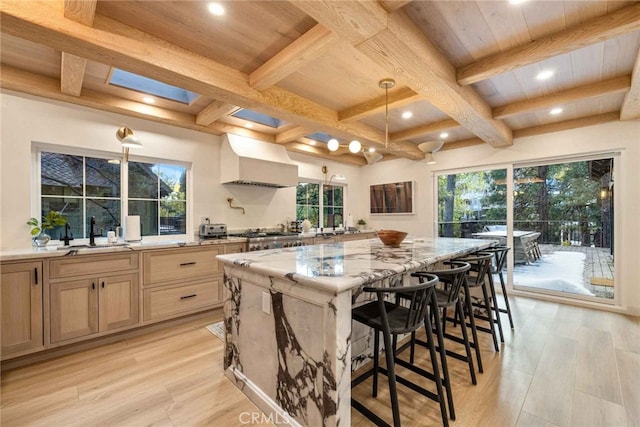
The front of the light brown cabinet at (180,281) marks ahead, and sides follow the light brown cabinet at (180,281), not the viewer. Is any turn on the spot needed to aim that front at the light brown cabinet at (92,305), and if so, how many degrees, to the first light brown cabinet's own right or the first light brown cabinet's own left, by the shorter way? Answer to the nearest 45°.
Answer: approximately 135° to the first light brown cabinet's own right

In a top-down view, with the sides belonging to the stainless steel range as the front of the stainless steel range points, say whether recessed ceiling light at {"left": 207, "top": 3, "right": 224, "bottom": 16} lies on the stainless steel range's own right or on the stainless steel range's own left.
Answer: on the stainless steel range's own right

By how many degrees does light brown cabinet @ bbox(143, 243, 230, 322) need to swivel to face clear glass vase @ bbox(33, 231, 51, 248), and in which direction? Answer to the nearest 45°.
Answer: approximately 135° to its right

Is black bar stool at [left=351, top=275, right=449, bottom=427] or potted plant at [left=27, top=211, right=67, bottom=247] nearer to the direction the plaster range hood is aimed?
the black bar stool

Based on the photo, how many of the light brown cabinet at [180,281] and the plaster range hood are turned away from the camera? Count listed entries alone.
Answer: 0

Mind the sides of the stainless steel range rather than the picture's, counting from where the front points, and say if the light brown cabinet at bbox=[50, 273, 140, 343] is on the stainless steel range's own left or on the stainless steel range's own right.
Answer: on the stainless steel range's own right

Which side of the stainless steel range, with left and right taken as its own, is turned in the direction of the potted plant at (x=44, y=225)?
right

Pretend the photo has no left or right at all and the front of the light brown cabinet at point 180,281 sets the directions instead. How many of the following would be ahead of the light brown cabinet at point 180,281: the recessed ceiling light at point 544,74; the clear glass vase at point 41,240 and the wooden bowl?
2

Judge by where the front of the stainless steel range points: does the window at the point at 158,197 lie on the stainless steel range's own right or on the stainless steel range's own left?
on the stainless steel range's own right

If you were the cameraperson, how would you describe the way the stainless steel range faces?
facing the viewer and to the right of the viewer

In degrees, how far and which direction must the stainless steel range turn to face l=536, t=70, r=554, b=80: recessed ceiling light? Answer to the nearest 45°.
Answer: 0° — it already faces it
